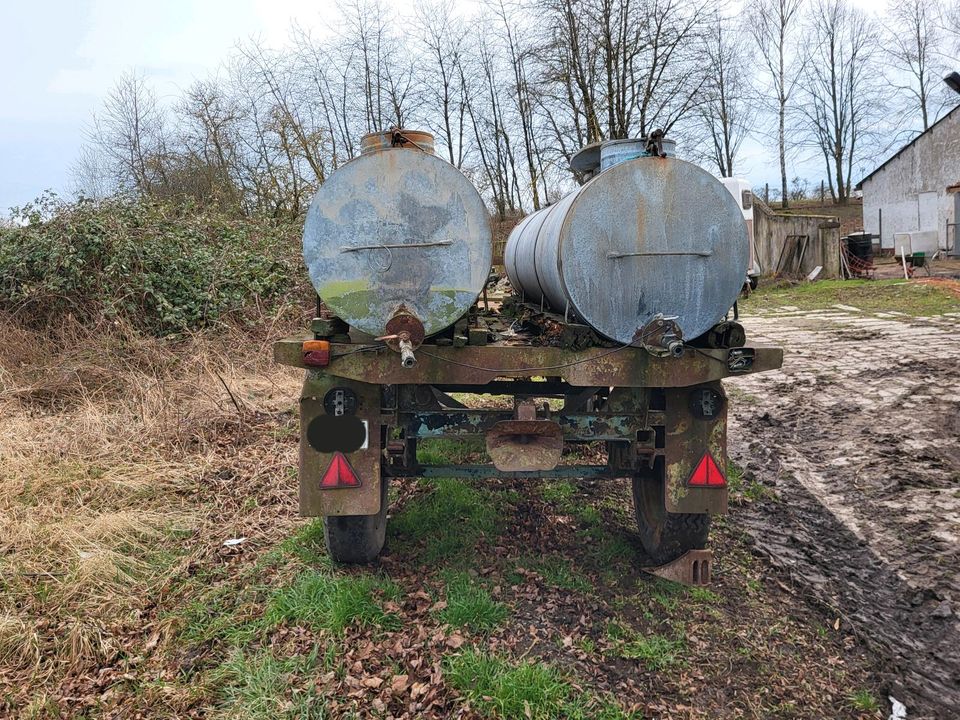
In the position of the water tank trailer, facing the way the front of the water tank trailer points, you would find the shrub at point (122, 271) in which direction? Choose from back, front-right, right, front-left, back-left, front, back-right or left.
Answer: front-left

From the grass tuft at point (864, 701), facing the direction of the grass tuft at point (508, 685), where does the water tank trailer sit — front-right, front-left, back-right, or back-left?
front-right

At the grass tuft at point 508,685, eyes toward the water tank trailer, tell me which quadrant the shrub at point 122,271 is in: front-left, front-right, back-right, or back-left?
front-left

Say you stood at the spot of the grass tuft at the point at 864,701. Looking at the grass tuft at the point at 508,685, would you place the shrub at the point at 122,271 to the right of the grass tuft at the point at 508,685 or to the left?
right

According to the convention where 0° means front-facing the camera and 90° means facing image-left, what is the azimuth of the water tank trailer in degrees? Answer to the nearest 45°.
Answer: approximately 180°
